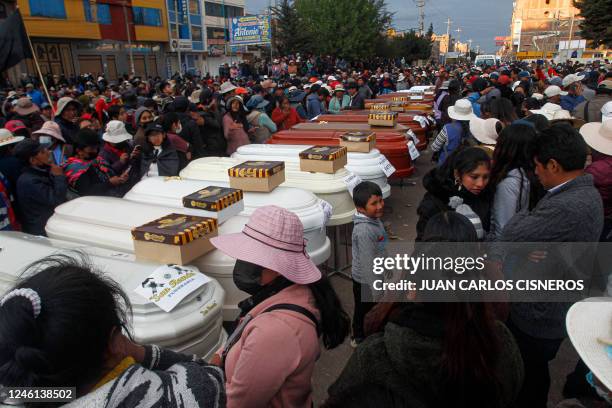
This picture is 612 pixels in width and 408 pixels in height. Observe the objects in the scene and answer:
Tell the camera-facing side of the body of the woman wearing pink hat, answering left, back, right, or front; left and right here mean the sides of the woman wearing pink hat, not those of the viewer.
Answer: left

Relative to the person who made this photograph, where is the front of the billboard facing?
facing the viewer

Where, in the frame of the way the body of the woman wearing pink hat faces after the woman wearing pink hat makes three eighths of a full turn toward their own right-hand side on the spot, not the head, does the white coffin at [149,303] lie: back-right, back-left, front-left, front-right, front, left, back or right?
left

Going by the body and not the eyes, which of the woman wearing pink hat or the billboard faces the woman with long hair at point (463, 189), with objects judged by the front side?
the billboard

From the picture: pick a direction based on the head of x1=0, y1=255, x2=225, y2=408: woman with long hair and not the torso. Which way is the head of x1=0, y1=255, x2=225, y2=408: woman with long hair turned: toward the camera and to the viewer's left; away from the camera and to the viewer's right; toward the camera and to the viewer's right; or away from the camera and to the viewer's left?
away from the camera and to the viewer's right

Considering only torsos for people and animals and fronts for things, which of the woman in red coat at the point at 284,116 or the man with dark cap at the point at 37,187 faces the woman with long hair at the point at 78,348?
the woman in red coat

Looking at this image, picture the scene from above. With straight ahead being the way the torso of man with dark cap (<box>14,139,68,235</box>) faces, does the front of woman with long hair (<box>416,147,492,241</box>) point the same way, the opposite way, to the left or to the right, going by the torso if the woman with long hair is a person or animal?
to the right

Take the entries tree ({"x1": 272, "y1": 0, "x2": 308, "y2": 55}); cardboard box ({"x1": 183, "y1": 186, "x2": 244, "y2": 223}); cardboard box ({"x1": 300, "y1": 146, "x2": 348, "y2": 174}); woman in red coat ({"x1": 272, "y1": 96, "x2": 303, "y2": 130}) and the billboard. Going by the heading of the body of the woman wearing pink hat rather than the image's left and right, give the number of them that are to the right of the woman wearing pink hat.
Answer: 5

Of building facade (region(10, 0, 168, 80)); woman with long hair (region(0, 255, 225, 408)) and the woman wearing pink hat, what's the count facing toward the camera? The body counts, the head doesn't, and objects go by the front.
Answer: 1

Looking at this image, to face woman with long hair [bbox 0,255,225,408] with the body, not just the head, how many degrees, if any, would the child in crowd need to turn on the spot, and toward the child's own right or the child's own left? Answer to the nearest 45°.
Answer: approximately 45° to the child's own right

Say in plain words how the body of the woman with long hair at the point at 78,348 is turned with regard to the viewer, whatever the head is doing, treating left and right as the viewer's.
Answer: facing away from the viewer and to the right of the viewer

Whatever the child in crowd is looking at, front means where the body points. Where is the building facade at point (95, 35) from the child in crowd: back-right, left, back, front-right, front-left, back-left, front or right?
back

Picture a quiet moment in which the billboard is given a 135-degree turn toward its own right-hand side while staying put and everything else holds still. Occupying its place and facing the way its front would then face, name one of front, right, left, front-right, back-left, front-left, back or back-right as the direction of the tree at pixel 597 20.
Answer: back

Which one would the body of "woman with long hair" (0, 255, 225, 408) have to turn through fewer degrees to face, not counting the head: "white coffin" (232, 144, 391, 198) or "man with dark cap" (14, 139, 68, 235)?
the white coffin

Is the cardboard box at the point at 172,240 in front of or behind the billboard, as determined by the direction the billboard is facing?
in front

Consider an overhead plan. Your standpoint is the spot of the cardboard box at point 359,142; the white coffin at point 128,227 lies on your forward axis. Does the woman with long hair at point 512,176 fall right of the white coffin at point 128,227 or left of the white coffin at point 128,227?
left
